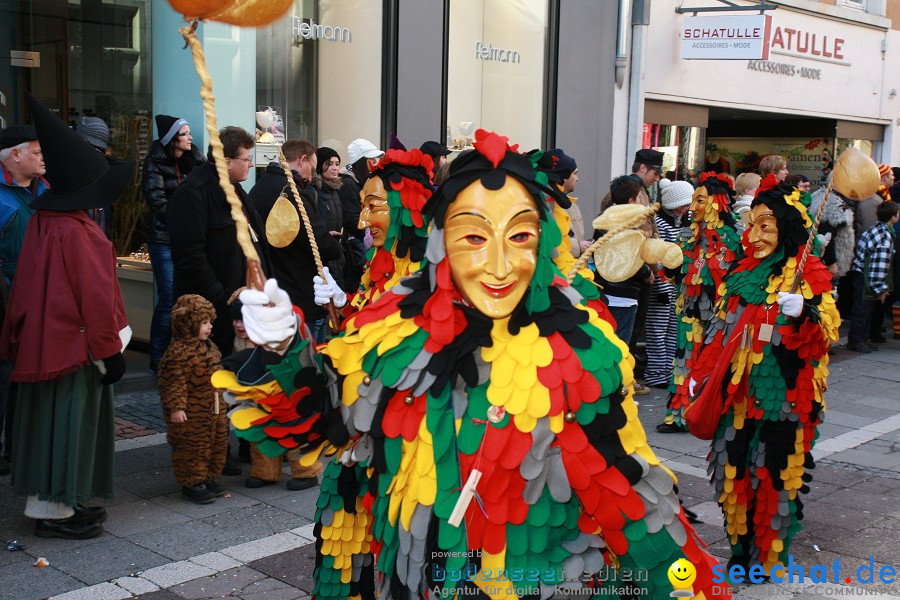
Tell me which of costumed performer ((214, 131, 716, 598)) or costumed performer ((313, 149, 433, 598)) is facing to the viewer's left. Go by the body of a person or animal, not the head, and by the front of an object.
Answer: costumed performer ((313, 149, 433, 598))

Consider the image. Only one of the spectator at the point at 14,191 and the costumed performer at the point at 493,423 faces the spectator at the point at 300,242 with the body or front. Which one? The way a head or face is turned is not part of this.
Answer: the spectator at the point at 14,191

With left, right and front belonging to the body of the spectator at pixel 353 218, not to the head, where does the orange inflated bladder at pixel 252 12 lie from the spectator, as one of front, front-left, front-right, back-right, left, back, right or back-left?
right

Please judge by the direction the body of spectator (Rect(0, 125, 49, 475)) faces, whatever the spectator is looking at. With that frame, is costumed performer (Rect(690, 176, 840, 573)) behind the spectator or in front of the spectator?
in front

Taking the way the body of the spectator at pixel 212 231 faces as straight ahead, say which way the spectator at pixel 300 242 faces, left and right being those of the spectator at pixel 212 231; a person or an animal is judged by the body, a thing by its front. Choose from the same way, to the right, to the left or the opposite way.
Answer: the same way

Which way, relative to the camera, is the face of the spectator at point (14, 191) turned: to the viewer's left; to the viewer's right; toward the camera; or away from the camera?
to the viewer's right

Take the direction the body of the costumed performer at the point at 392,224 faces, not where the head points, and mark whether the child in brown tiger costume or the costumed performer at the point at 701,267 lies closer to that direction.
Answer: the child in brown tiger costume

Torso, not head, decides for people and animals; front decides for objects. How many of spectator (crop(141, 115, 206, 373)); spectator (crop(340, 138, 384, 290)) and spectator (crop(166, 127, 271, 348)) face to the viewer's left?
0

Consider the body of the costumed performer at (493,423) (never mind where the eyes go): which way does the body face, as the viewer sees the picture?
toward the camera

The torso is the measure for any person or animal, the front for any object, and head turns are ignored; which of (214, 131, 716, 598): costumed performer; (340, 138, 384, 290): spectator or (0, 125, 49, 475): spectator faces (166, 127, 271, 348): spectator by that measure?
(0, 125, 49, 475): spectator

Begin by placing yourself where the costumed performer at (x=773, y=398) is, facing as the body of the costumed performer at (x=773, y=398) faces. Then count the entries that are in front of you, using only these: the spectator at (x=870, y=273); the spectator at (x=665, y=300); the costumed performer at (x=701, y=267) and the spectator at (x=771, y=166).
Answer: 0

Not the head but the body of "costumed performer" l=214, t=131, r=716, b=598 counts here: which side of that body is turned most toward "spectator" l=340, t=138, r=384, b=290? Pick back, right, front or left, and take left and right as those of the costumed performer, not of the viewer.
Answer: back

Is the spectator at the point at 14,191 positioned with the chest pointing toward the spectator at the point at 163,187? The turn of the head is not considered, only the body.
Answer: no
